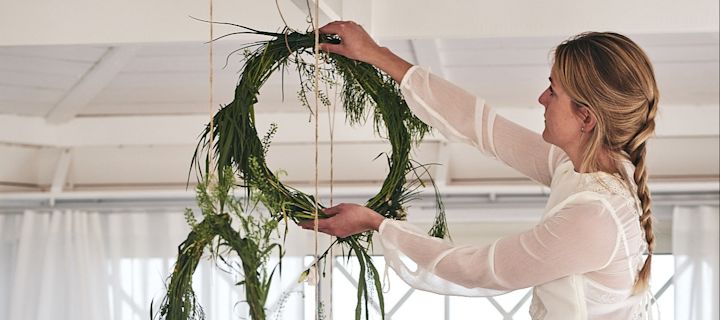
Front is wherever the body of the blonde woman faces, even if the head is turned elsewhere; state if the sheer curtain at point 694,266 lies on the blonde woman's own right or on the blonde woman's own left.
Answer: on the blonde woman's own right

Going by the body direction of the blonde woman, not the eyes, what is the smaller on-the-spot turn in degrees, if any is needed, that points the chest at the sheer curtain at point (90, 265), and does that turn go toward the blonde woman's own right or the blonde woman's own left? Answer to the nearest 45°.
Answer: approximately 45° to the blonde woman's own right

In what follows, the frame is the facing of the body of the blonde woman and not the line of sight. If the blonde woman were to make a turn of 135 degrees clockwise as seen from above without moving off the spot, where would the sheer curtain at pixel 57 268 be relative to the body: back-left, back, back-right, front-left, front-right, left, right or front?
left

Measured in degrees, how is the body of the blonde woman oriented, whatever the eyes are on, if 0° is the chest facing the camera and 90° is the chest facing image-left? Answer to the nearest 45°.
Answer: approximately 90°

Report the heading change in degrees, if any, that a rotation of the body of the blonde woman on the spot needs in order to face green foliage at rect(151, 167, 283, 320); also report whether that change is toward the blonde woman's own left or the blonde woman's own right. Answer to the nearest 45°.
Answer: approximately 45° to the blonde woman's own left

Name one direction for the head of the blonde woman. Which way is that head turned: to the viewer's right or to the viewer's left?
to the viewer's left
